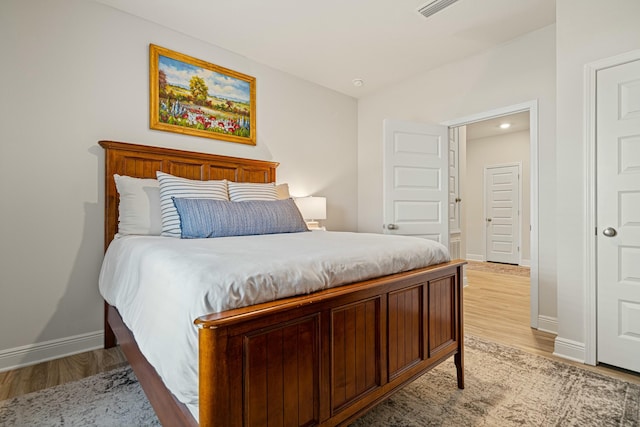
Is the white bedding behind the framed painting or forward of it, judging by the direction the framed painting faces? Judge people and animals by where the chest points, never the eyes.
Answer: forward

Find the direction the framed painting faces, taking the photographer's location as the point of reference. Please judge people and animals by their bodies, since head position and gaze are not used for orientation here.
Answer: facing the viewer and to the right of the viewer

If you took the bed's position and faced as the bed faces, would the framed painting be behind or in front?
behind

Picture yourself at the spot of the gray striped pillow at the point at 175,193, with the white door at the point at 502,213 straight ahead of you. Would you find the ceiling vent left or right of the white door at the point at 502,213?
right

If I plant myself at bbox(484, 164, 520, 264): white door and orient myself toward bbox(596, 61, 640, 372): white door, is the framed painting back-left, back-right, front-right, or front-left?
front-right

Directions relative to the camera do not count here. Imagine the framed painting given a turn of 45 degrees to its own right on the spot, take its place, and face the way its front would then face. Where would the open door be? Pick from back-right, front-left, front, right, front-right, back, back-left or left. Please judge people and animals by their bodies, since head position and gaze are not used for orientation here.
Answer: left

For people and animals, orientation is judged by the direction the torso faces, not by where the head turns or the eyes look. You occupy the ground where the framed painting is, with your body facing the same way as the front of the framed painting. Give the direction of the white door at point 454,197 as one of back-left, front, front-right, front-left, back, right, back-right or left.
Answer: front-left

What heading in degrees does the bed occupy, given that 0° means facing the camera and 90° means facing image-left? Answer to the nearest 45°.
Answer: approximately 315°

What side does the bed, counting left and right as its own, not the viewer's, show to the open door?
left

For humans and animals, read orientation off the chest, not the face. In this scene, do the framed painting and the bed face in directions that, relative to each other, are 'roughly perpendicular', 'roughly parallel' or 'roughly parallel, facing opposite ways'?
roughly parallel

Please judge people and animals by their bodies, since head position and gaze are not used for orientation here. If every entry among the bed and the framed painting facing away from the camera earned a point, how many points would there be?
0

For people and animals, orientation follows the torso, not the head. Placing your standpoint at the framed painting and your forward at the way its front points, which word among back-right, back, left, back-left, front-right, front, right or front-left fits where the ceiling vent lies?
front
